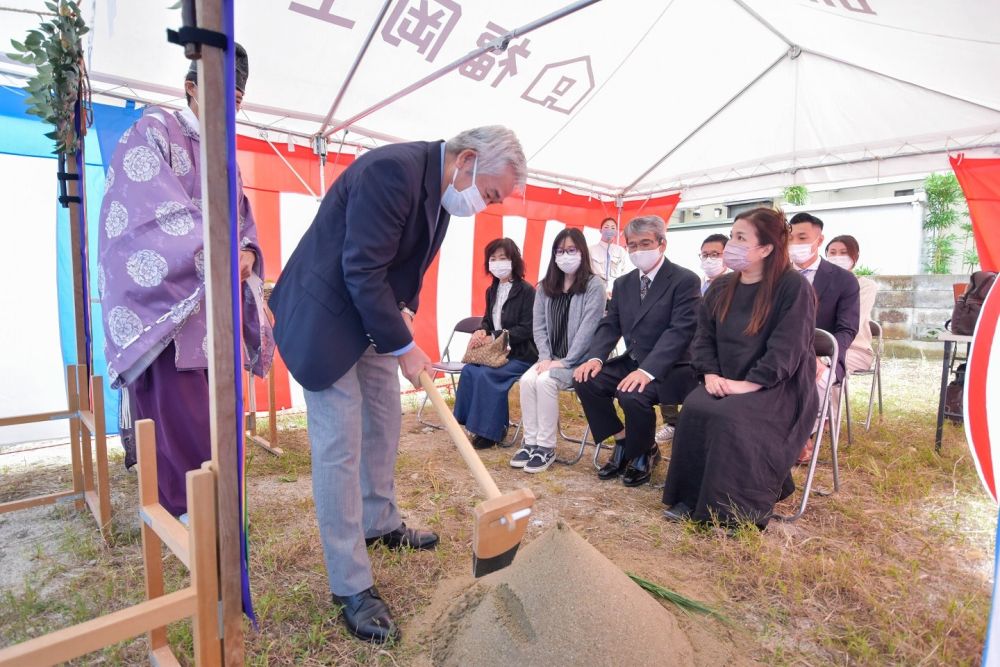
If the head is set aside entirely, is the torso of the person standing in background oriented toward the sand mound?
yes

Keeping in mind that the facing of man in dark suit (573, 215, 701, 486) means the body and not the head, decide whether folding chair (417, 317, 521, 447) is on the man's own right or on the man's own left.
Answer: on the man's own right

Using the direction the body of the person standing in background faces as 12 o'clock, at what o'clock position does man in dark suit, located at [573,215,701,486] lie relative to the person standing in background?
The man in dark suit is roughly at 12 o'clock from the person standing in background.

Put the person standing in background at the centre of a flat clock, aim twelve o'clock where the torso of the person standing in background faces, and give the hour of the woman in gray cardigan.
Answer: The woman in gray cardigan is roughly at 12 o'clock from the person standing in background.

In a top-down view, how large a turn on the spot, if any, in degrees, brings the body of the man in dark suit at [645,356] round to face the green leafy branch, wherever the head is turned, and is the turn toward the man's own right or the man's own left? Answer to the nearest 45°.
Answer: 0° — they already face it

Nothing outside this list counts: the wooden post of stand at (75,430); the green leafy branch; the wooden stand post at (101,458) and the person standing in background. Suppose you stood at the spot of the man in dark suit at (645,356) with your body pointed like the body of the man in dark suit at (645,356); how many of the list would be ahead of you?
3

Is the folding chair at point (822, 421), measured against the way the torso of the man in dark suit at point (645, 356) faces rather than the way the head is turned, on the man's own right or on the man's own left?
on the man's own left
